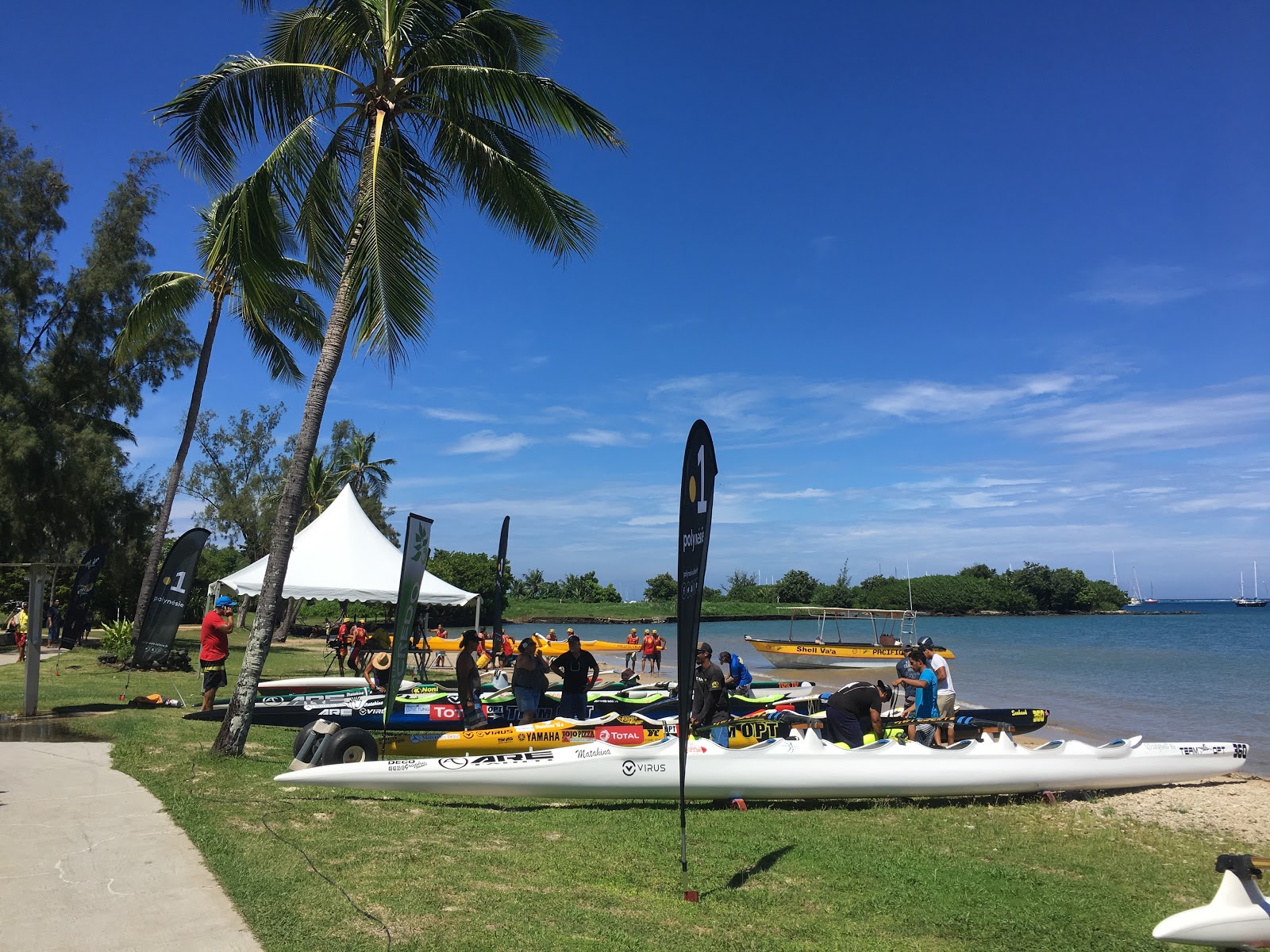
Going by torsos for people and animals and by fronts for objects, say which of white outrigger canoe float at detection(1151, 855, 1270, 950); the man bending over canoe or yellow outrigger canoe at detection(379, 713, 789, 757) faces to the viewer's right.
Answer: the man bending over canoe

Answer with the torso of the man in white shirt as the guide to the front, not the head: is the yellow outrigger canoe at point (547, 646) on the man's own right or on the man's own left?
on the man's own right

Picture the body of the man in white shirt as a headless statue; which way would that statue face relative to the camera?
to the viewer's left

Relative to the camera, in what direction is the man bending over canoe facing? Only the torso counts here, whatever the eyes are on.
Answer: to the viewer's right

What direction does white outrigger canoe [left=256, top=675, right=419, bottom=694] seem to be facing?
to the viewer's left

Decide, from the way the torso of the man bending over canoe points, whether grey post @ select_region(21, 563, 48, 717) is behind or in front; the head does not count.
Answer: behind
